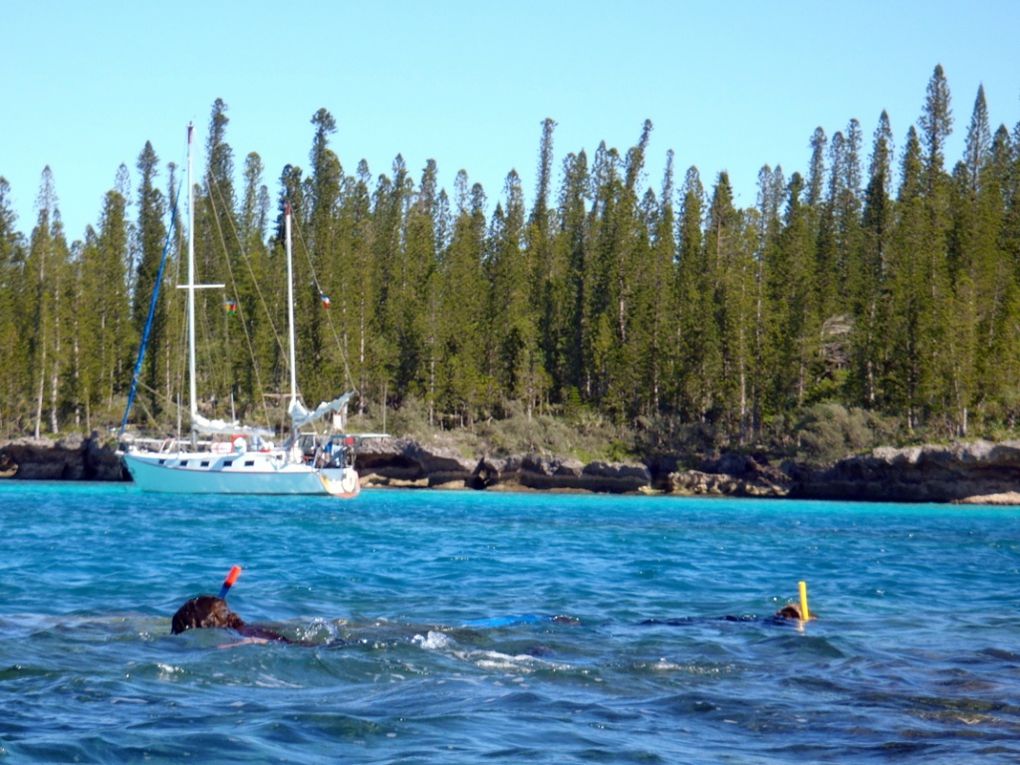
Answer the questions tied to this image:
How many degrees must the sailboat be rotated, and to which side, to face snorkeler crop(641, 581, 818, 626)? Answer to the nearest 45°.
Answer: approximately 135° to its left

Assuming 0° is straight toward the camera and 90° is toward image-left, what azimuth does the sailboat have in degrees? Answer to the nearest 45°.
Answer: approximately 135°

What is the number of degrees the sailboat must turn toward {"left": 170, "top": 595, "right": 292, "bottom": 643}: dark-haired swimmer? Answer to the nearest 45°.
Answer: approximately 135° to its left
